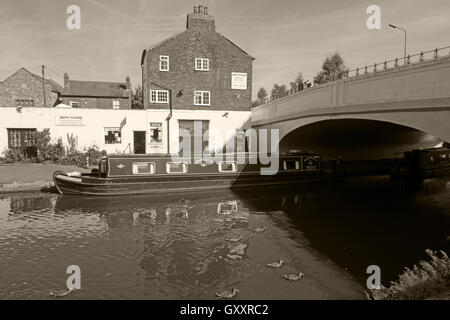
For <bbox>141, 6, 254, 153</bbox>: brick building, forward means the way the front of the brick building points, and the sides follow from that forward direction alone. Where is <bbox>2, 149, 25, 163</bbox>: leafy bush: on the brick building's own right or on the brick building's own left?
on the brick building's own right

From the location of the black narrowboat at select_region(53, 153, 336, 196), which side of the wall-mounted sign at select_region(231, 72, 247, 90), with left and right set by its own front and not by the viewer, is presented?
front

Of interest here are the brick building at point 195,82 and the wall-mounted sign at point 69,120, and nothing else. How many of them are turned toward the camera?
2

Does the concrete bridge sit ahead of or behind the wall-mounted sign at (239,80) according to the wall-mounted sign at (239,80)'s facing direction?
ahead

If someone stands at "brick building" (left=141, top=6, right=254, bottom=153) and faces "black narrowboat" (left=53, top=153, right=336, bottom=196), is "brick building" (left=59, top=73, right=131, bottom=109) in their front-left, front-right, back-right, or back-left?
back-right

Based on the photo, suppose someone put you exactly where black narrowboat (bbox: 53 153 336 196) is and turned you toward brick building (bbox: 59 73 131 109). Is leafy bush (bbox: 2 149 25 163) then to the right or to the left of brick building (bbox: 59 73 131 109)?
left

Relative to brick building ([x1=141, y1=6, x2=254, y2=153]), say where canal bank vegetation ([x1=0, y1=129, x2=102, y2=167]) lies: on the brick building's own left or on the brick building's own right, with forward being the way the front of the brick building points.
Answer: on the brick building's own right

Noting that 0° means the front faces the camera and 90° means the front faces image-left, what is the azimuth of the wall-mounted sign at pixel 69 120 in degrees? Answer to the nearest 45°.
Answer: approximately 0°

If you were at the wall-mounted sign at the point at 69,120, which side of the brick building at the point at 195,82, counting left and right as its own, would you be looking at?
right

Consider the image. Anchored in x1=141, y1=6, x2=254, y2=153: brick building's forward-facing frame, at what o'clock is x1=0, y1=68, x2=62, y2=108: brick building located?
x1=0, y1=68, x2=62, y2=108: brick building is roughly at 4 o'clock from x1=141, y1=6, x2=254, y2=153: brick building.

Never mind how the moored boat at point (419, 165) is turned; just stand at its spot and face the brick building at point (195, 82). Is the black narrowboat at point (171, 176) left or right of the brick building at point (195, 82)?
left

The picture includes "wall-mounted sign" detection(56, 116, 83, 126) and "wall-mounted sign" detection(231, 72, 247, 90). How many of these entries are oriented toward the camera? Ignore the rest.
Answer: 2

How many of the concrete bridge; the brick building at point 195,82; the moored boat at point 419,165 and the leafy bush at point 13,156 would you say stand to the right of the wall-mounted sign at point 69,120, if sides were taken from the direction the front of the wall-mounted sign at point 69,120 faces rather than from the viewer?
1

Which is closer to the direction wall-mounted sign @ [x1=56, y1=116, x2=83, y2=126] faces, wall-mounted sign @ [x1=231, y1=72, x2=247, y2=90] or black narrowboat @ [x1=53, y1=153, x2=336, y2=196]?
the black narrowboat
